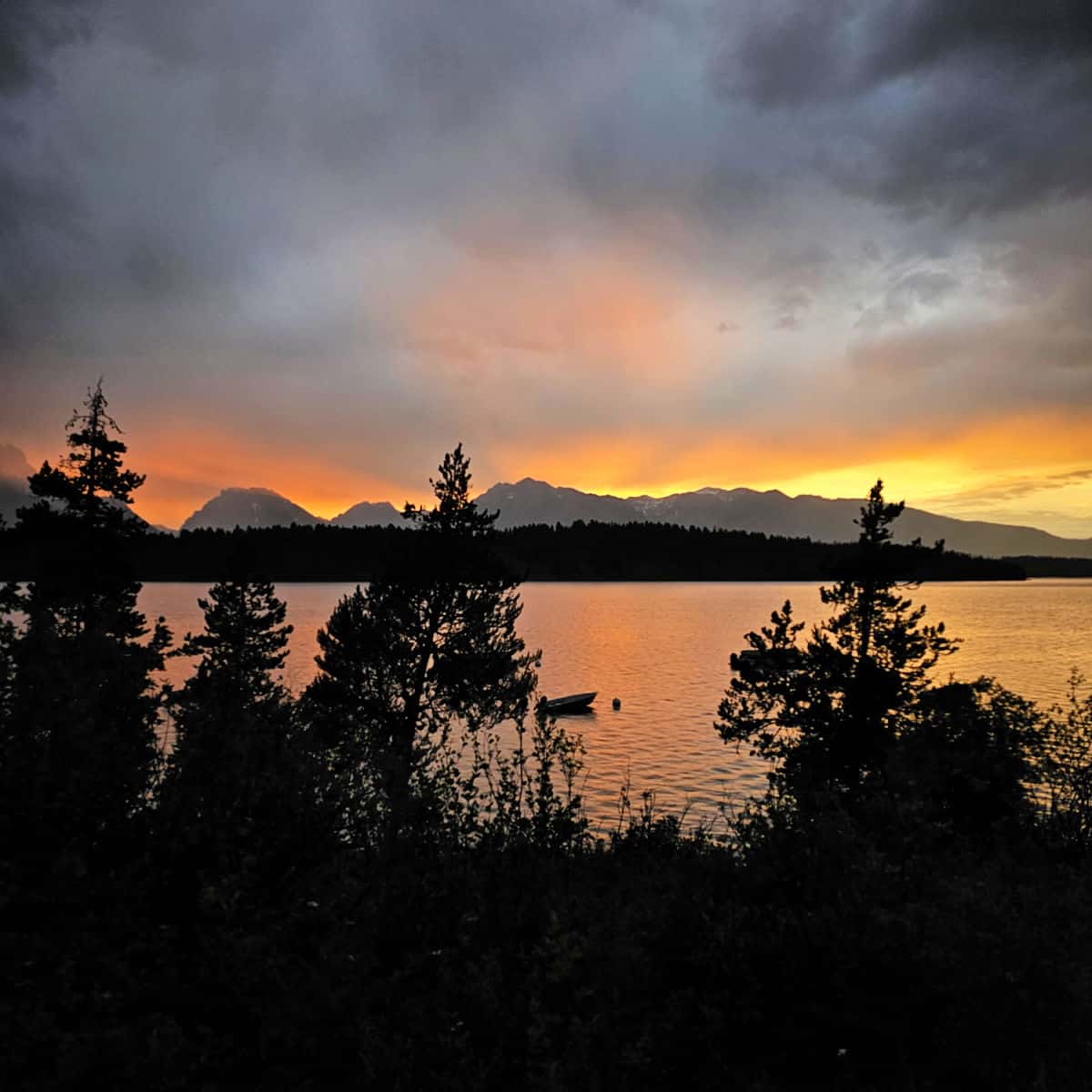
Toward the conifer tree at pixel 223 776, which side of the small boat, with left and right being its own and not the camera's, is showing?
right

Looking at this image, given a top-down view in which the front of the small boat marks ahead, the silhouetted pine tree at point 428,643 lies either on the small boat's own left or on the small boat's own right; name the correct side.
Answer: on the small boat's own right

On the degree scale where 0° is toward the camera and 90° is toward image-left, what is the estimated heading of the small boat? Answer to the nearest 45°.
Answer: approximately 270°

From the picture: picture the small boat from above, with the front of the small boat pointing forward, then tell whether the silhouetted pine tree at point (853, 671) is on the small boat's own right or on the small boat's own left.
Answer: on the small boat's own right
